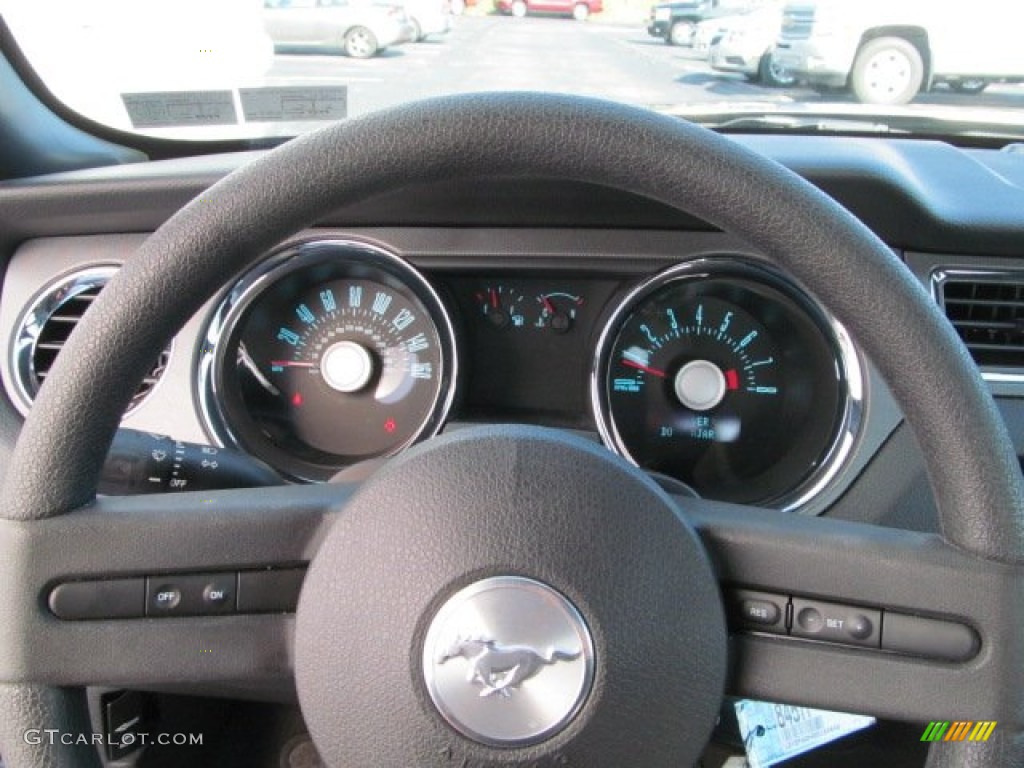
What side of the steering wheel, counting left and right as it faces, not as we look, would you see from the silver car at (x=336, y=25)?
back

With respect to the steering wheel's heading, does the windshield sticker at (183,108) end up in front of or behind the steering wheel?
behind

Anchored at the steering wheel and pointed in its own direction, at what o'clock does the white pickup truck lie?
The white pickup truck is roughly at 7 o'clock from the steering wheel.

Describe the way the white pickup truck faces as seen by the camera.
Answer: facing to the left of the viewer

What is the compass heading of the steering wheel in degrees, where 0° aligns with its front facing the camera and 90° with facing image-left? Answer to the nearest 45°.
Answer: approximately 0°

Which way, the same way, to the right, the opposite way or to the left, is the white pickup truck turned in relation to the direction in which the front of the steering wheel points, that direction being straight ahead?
to the right

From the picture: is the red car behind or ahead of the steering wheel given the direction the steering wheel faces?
behind

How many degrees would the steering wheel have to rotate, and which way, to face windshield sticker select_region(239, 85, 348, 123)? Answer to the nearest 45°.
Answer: approximately 180°

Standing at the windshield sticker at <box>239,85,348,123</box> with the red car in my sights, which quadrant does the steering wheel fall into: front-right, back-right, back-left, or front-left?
back-right
